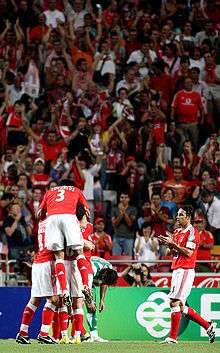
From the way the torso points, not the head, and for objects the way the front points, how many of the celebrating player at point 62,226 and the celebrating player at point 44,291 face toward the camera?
0

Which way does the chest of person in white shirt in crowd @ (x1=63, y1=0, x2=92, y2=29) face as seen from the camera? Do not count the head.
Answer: toward the camera

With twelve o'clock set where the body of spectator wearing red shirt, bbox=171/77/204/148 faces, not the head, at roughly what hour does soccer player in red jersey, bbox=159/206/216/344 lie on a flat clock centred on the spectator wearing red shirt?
The soccer player in red jersey is roughly at 12 o'clock from the spectator wearing red shirt.

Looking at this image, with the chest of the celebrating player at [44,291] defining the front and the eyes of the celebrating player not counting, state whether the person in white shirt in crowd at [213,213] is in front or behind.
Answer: in front

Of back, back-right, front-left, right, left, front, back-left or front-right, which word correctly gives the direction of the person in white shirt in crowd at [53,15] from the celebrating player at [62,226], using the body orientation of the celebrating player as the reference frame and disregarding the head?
front

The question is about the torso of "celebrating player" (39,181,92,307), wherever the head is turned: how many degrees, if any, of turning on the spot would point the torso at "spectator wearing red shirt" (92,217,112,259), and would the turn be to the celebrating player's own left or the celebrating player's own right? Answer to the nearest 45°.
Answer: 0° — they already face them

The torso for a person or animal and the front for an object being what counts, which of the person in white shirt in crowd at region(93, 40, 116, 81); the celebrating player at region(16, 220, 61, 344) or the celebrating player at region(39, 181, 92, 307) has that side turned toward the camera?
the person in white shirt in crowd

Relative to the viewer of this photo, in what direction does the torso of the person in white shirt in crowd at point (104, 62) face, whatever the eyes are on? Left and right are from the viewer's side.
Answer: facing the viewer

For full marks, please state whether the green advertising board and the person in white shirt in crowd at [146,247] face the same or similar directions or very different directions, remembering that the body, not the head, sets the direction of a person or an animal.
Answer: same or similar directions

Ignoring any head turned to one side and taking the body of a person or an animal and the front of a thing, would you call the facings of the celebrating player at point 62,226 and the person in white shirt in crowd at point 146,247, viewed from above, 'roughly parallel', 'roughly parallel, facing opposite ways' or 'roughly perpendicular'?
roughly parallel, facing opposite ways

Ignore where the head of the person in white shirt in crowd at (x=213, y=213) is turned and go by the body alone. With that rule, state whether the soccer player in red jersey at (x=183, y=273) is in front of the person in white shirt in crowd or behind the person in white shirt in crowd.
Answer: in front

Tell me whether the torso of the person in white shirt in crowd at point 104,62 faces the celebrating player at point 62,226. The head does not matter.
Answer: yes

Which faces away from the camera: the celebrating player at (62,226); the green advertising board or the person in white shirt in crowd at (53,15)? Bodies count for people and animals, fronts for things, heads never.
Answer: the celebrating player

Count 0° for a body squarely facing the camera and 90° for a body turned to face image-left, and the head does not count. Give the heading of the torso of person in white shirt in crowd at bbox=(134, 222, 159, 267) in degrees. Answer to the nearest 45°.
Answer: approximately 0°

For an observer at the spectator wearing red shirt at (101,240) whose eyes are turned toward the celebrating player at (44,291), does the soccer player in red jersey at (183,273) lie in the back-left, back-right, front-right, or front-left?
front-left
